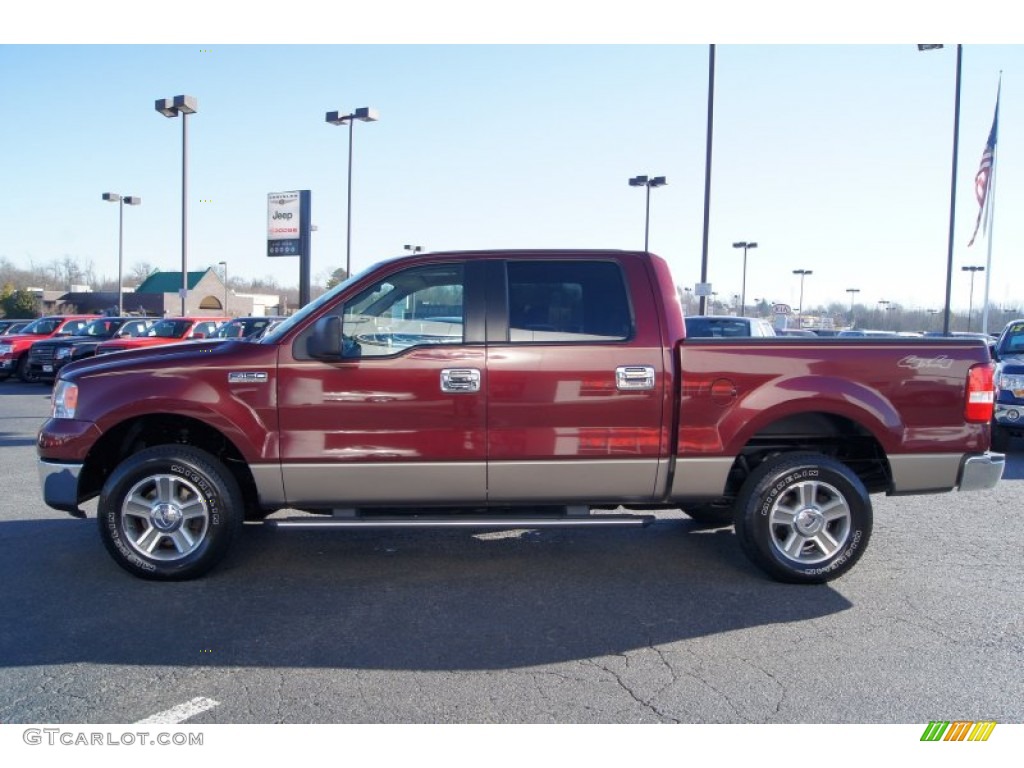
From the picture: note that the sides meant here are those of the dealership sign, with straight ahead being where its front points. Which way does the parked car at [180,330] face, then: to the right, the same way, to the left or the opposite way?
the same way

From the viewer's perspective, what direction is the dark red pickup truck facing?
to the viewer's left

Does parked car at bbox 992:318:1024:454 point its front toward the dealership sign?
no

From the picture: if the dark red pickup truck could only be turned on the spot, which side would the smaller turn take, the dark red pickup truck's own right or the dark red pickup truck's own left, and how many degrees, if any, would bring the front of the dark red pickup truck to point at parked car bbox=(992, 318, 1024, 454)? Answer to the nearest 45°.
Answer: approximately 135° to the dark red pickup truck's own right

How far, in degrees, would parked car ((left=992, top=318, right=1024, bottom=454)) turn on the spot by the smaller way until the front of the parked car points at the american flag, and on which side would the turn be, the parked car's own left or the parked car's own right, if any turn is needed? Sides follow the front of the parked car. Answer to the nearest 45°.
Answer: approximately 180°

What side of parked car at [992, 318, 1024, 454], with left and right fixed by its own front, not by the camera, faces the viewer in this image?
front

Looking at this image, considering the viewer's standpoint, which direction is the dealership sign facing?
facing the viewer and to the left of the viewer

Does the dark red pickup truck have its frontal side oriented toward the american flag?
no

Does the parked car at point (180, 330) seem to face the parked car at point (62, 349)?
no

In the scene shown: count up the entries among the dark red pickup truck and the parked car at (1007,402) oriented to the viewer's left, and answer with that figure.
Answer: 1

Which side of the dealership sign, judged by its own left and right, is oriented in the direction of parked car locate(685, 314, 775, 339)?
left

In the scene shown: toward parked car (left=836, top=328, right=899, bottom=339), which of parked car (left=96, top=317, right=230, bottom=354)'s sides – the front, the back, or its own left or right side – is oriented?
back

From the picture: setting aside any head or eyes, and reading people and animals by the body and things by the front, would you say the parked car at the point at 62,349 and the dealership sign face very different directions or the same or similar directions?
same or similar directions

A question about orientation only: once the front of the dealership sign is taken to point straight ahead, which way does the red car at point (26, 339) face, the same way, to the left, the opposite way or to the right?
the same way

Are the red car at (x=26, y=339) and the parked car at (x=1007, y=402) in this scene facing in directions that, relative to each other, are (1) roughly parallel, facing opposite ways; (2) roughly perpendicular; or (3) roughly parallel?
roughly parallel
